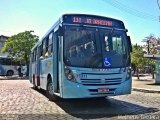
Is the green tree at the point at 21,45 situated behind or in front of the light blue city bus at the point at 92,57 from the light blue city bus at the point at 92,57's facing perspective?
behind

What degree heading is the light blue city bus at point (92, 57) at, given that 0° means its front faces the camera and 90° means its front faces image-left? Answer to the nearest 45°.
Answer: approximately 315°
